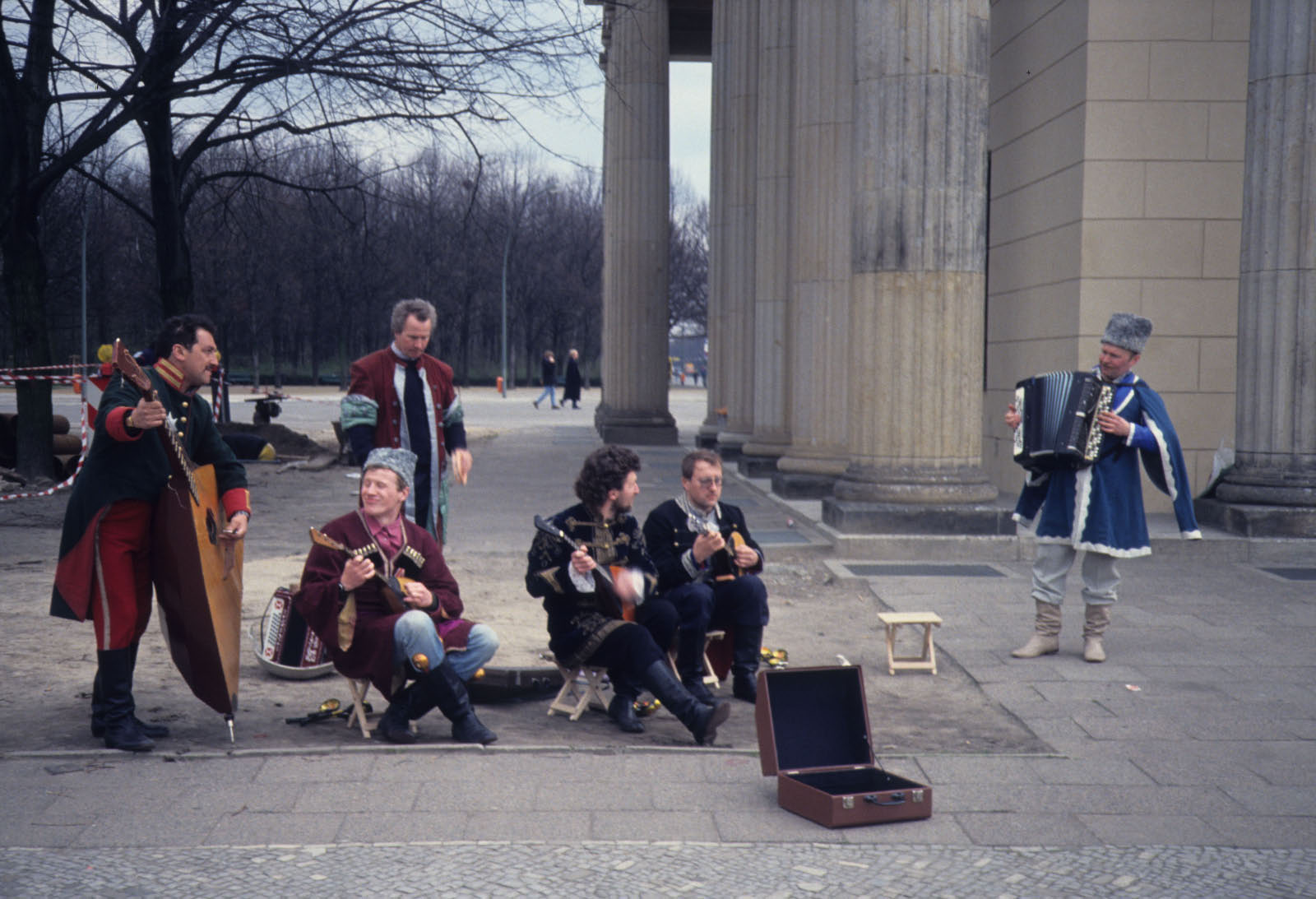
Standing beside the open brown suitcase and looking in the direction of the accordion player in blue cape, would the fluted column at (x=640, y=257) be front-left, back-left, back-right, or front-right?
front-left

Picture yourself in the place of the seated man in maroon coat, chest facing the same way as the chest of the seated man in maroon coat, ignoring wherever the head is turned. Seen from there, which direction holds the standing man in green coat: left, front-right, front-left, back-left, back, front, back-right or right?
back-right

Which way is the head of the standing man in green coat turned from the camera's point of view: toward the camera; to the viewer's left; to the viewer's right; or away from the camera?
to the viewer's right

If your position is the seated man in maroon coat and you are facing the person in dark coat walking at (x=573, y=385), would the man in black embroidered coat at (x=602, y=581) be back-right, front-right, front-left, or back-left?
front-right

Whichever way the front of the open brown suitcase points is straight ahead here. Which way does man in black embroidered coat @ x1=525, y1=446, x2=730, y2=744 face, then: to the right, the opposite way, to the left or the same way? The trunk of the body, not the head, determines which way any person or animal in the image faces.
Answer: the same way

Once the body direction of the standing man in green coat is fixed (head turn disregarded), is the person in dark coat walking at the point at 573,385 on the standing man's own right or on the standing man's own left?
on the standing man's own left

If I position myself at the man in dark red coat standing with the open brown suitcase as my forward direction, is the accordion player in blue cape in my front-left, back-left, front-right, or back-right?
front-left

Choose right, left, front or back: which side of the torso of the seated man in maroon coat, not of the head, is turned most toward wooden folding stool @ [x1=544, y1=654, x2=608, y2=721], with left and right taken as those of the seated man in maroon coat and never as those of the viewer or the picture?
left

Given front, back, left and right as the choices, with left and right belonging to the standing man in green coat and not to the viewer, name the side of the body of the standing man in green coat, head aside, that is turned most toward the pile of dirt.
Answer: left

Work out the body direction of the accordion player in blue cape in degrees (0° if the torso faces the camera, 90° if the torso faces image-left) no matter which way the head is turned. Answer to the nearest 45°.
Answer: approximately 45°

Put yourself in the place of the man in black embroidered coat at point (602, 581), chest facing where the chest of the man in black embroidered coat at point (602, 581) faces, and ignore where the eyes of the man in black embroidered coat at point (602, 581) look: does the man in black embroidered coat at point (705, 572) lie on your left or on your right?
on your left

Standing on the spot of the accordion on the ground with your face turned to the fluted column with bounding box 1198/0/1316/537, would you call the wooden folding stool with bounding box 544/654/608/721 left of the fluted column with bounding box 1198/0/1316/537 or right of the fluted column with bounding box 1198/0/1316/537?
right
